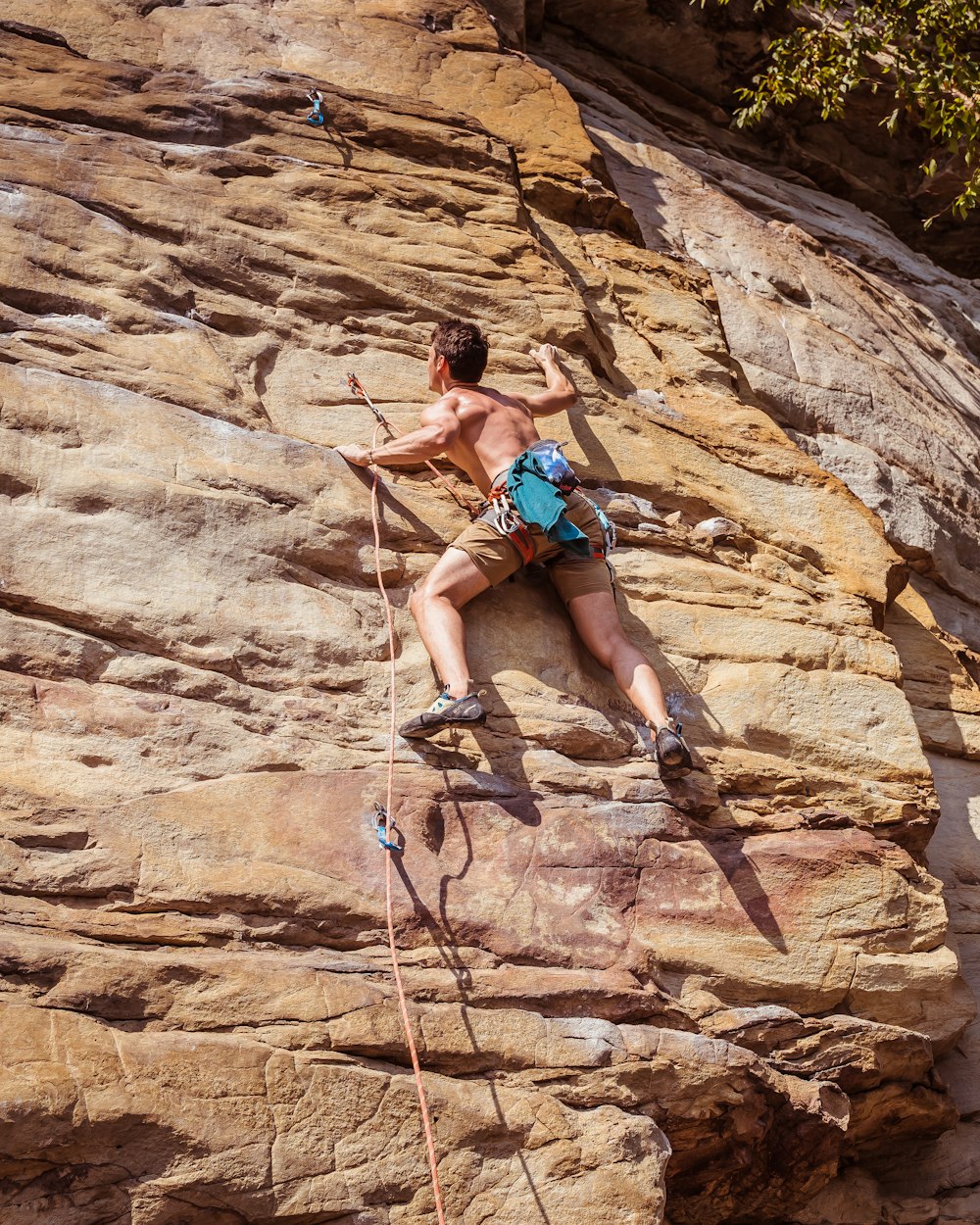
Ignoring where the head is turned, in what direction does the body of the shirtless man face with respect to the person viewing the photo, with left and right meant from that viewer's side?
facing away from the viewer and to the left of the viewer

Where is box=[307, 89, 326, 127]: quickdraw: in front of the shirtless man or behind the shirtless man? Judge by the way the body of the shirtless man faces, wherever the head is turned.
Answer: in front
